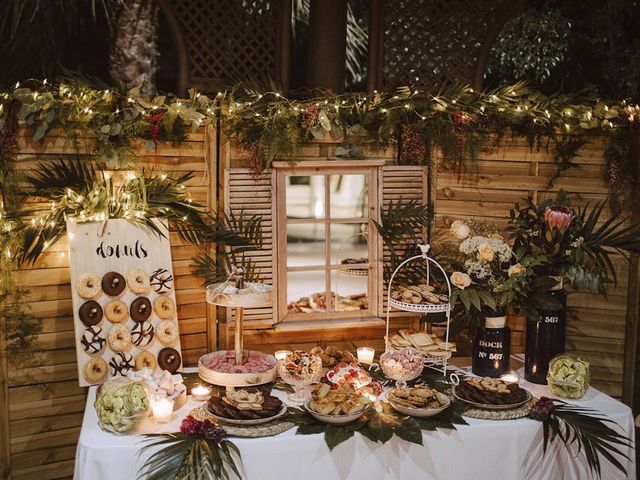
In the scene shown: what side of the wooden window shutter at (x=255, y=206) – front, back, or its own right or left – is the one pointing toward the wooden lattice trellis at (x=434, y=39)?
back

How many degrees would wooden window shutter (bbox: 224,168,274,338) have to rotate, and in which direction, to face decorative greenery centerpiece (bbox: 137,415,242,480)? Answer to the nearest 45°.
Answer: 0° — it already faces it

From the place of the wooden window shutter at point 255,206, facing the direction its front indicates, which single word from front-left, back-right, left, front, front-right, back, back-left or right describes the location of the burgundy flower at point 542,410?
front-left

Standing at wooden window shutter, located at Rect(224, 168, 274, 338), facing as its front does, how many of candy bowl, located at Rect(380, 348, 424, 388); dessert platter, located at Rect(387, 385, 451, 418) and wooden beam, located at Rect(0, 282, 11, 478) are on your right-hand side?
1

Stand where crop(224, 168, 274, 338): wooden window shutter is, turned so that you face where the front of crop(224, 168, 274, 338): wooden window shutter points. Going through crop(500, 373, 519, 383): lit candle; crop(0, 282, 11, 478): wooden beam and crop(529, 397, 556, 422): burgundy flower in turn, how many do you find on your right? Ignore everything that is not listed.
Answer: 1

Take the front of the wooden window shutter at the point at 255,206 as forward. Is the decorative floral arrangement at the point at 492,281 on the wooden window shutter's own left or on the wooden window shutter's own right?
on the wooden window shutter's own left

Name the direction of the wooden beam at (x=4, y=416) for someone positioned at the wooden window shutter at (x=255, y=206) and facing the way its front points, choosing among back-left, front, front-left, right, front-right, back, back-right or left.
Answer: right

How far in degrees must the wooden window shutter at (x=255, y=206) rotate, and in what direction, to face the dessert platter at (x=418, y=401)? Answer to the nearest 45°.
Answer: approximately 45° to its left

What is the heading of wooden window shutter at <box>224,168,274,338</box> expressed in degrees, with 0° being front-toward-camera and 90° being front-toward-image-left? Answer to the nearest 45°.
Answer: approximately 0°

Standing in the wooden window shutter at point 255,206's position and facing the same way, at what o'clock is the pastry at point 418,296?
The pastry is roughly at 10 o'clock from the wooden window shutter.

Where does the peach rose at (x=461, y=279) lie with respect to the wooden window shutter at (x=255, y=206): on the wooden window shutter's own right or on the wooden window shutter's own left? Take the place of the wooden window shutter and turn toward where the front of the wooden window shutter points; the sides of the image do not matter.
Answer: on the wooden window shutter's own left

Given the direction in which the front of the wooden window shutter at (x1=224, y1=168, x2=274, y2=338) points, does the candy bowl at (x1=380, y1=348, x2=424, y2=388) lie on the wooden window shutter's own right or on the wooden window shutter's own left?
on the wooden window shutter's own left
